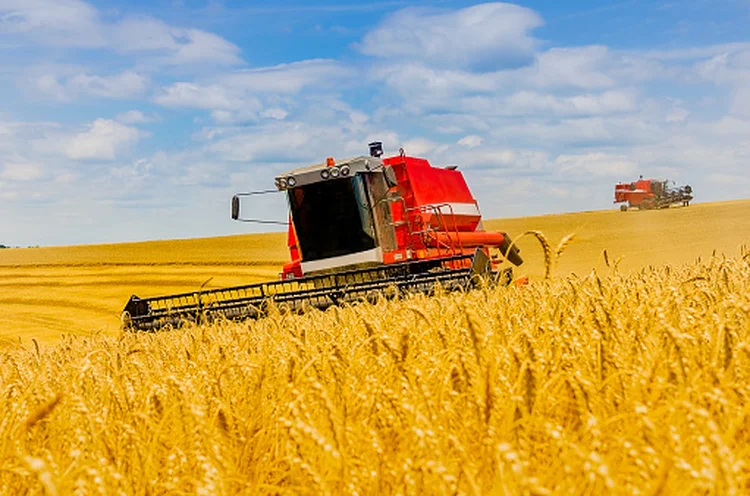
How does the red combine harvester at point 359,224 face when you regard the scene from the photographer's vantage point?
facing the viewer and to the left of the viewer
